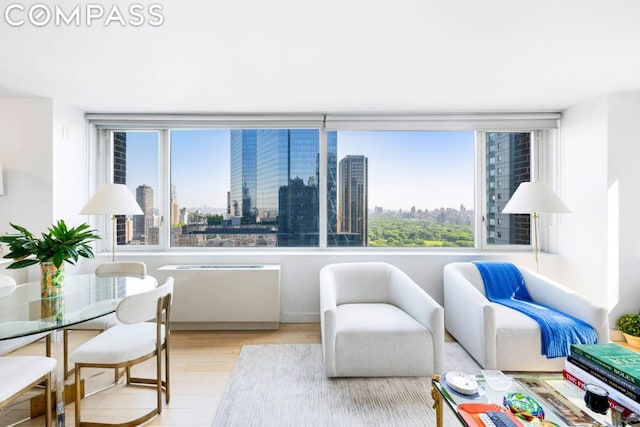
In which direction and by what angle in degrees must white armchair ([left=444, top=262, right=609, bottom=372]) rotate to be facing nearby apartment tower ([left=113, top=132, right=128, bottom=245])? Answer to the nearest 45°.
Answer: approximately 135° to its right

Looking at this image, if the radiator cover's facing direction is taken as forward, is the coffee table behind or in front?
in front

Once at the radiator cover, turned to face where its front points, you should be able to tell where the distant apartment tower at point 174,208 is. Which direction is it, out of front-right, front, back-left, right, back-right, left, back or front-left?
back-right

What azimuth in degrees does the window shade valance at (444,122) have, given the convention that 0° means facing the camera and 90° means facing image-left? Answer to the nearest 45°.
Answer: approximately 0°

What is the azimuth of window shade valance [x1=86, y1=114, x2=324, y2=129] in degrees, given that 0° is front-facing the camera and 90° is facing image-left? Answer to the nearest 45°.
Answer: approximately 0°

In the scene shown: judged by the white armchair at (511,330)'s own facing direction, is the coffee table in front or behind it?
in front

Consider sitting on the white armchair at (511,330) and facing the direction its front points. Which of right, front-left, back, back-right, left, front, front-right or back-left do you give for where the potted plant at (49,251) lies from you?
right
